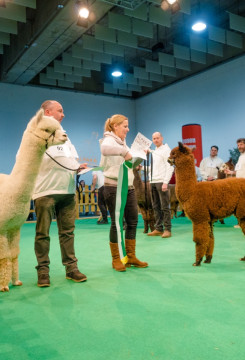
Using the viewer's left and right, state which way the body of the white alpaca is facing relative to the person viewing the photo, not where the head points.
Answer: facing to the right of the viewer

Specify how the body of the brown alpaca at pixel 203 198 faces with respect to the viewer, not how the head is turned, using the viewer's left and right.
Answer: facing to the left of the viewer

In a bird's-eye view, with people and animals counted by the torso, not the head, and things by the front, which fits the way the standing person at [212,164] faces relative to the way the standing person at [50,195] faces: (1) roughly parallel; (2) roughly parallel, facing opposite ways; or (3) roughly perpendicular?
roughly perpendicular

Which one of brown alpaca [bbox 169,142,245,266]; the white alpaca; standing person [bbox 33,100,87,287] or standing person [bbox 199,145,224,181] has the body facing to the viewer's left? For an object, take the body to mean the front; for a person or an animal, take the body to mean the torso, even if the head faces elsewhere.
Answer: the brown alpaca

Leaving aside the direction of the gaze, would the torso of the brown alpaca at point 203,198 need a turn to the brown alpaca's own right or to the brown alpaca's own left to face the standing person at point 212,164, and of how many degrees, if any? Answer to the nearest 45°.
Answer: approximately 90° to the brown alpaca's own right

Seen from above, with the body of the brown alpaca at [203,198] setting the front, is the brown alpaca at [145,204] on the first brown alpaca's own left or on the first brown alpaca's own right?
on the first brown alpaca's own right
